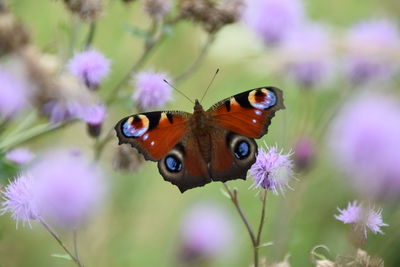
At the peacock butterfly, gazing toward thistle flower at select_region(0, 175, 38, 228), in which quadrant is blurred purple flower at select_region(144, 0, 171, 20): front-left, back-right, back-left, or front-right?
back-right

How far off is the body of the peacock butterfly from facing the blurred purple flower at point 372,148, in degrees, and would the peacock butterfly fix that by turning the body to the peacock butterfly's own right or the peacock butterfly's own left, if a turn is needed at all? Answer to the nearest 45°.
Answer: approximately 135° to the peacock butterfly's own right

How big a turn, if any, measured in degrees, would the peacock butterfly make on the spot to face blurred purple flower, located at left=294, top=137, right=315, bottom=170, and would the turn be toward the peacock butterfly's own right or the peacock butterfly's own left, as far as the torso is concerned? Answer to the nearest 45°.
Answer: approximately 45° to the peacock butterfly's own right

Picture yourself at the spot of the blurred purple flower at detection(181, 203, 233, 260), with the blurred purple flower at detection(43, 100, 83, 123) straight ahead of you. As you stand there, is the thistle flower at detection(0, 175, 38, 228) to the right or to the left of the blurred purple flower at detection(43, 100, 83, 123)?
left

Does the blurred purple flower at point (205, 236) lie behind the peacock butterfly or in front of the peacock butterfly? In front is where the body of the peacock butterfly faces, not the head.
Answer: behind

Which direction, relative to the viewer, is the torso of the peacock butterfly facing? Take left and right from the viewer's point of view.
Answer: facing away from the viewer
